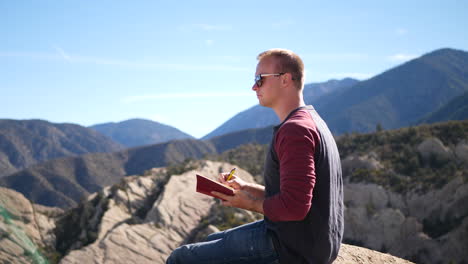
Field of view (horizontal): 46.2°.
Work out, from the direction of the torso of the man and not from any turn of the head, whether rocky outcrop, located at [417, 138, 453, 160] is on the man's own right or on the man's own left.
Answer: on the man's own right

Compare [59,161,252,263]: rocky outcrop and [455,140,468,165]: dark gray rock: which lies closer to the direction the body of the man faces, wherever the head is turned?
the rocky outcrop

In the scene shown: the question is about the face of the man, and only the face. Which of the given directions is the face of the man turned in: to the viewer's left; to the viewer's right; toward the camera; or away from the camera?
to the viewer's left

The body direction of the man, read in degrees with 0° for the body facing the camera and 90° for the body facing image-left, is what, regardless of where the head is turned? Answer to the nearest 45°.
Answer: approximately 90°

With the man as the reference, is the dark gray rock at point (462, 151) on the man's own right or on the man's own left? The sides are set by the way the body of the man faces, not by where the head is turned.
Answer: on the man's own right
